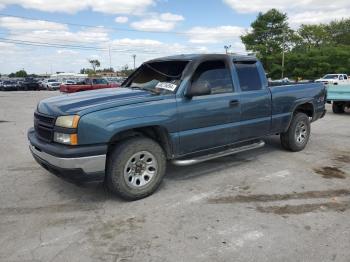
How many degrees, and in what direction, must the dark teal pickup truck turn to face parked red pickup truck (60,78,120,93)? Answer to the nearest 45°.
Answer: approximately 135° to its right

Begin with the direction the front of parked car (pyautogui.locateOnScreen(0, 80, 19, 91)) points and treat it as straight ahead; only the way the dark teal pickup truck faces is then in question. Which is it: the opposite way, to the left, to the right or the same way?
to the right

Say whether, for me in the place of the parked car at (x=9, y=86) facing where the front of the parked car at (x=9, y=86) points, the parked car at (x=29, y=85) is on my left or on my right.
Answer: on my left

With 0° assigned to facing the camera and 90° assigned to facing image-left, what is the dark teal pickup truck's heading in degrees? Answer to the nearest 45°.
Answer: approximately 45°

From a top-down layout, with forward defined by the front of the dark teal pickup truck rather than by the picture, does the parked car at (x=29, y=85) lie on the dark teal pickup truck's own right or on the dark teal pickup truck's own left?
on the dark teal pickup truck's own right

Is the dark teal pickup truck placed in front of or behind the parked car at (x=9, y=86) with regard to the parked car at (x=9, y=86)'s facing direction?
in front

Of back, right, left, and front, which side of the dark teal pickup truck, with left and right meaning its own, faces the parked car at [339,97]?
back

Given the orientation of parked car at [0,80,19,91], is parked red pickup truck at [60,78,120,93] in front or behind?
in front
